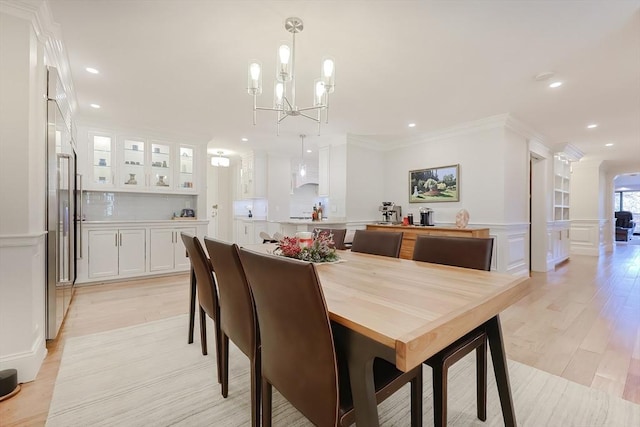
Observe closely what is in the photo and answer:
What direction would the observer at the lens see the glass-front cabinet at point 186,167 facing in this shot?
facing the viewer

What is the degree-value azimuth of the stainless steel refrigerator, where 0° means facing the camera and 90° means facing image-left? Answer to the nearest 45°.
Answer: approximately 270°

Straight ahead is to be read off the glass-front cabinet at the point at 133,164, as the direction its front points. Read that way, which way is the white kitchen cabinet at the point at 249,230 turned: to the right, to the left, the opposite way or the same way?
the same way

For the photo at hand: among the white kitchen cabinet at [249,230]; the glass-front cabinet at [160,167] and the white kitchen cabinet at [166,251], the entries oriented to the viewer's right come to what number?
0

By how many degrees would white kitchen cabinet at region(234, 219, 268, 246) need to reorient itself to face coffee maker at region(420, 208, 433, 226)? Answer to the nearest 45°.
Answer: approximately 45° to its left

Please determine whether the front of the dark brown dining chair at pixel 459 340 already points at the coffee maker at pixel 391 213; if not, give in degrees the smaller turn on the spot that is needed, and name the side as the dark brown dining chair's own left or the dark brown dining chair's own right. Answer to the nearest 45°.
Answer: approximately 135° to the dark brown dining chair's own right

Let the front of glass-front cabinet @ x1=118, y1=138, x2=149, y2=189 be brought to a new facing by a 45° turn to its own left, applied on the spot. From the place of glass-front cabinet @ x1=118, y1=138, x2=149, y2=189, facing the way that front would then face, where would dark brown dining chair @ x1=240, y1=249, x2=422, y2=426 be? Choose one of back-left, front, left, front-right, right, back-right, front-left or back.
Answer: front-right

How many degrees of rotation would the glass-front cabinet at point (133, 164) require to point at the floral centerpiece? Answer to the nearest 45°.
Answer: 0° — it already faces it

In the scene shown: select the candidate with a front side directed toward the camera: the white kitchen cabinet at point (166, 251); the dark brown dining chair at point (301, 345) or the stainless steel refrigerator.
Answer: the white kitchen cabinet

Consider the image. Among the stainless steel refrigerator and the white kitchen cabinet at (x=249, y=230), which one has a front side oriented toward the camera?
the white kitchen cabinet

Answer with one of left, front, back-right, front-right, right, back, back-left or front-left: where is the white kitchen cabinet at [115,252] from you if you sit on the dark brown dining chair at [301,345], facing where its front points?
left

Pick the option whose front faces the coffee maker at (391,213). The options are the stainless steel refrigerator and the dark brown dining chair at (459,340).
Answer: the stainless steel refrigerator

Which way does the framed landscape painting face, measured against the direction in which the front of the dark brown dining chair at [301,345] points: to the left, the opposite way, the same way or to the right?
the opposite way

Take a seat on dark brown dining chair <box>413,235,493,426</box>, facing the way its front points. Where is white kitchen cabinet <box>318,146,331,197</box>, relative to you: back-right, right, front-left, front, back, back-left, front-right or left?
right

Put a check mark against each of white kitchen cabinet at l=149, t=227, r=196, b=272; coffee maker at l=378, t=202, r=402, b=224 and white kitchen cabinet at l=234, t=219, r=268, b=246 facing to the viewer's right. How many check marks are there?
0

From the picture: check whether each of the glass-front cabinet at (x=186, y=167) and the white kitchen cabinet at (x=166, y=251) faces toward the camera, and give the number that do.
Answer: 2

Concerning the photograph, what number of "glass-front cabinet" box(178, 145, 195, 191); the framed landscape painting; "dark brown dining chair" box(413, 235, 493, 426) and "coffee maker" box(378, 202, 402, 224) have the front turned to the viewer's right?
0

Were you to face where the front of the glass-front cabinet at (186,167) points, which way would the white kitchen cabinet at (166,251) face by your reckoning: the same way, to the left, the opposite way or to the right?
the same way
